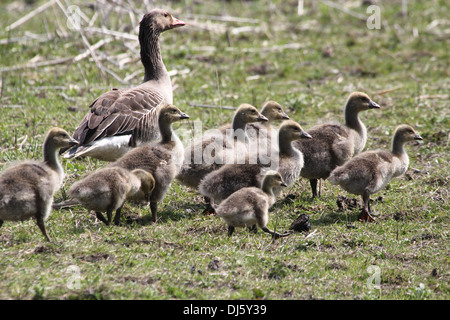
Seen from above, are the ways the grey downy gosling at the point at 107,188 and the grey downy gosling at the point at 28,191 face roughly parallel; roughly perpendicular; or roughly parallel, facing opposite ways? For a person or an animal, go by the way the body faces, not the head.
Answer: roughly parallel

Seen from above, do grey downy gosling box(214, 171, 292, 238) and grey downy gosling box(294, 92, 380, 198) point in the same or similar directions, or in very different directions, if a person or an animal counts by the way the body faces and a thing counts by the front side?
same or similar directions

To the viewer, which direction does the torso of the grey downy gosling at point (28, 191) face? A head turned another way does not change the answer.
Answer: to the viewer's right

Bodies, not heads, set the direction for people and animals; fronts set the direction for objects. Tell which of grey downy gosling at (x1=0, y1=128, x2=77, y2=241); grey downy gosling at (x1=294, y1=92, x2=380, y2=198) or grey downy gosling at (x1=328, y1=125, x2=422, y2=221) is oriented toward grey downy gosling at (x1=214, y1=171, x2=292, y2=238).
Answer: grey downy gosling at (x1=0, y1=128, x2=77, y2=241)

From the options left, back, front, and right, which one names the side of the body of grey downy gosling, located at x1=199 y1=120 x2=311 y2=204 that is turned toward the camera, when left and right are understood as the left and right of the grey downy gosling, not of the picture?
right

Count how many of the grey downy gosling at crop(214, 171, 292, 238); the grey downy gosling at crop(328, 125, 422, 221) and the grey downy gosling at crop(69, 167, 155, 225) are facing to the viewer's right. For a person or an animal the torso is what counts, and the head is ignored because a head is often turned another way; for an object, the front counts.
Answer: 3

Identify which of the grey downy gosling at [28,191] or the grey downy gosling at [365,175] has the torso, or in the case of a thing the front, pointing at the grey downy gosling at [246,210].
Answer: the grey downy gosling at [28,191]

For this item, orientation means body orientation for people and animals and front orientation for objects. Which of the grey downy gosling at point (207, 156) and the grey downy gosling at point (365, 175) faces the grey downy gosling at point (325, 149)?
the grey downy gosling at point (207, 156)

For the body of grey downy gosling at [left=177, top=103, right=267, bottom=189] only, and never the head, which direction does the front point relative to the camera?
to the viewer's right

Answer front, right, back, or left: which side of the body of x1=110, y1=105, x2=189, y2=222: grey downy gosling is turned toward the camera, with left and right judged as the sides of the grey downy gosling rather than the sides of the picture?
right

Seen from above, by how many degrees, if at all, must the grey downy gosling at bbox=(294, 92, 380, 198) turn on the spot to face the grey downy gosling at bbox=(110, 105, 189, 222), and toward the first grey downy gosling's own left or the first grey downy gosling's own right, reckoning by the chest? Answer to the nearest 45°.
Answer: approximately 135° to the first grey downy gosling's own right

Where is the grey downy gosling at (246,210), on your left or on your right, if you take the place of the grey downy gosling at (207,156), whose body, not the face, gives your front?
on your right

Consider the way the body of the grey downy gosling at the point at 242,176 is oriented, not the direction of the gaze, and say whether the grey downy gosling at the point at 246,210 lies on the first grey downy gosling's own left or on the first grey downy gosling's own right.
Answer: on the first grey downy gosling's own right

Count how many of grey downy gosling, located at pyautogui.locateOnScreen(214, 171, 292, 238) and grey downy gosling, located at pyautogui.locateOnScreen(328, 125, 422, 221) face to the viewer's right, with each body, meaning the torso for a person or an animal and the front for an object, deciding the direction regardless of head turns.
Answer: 2

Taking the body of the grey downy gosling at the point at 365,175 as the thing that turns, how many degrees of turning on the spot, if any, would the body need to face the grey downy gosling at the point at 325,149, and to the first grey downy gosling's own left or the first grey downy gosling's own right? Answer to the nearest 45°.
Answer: approximately 135° to the first grey downy gosling's own left

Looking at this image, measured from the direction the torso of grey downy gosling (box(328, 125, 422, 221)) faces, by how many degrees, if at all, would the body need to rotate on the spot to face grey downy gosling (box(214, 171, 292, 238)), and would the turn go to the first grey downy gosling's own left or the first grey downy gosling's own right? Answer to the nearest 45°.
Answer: approximately 135° to the first grey downy gosling's own right

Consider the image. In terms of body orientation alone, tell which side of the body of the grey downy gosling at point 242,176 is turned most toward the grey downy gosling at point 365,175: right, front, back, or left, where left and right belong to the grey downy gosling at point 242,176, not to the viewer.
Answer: front

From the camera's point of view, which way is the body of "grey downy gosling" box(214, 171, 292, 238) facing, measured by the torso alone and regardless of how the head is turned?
to the viewer's right

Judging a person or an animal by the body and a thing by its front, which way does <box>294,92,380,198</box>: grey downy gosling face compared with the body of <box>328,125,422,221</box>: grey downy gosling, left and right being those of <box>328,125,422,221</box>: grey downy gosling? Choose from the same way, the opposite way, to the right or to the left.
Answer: the same way

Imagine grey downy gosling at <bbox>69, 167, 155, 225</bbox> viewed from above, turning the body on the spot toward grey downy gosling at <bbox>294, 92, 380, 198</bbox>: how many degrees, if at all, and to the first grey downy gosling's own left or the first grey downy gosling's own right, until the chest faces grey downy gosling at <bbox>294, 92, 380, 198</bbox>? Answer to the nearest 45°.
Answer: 0° — it already faces it

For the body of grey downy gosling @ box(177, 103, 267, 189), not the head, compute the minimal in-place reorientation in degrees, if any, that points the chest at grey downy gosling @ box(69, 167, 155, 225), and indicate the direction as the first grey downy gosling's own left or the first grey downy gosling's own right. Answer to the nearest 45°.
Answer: approximately 135° to the first grey downy gosling's own right

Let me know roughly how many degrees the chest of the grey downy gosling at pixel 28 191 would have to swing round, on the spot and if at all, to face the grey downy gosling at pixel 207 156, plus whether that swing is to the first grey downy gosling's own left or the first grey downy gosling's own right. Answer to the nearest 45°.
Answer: approximately 45° to the first grey downy gosling's own left

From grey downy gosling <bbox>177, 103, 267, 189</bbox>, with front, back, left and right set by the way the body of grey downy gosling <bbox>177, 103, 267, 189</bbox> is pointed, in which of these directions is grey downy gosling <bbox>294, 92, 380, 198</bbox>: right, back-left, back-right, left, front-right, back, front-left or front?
front
